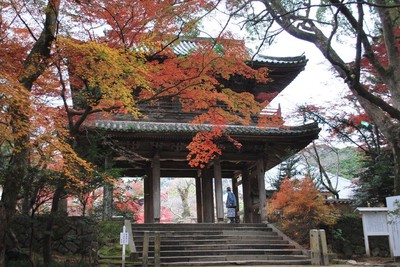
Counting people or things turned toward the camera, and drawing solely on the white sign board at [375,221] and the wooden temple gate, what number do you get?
2

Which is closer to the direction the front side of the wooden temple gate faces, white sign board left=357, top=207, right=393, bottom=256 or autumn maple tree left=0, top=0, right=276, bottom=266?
the autumn maple tree

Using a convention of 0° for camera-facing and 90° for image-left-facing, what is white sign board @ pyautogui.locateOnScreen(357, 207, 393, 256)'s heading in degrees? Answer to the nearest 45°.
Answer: approximately 0°

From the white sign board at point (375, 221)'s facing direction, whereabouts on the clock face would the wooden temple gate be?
The wooden temple gate is roughly at 3 o'clock from the white sign board.

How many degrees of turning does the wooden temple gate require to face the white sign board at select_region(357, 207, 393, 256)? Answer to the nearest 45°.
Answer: approximately 90° to its left

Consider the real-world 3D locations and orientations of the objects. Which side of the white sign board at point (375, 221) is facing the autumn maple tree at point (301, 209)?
right

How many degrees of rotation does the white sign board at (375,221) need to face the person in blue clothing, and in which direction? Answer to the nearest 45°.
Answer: approximately 90° to its right
